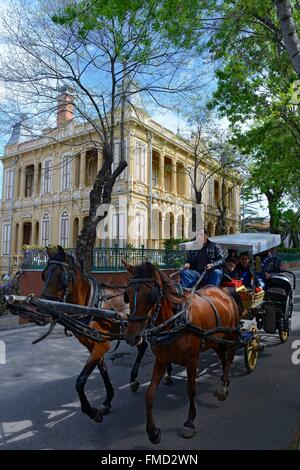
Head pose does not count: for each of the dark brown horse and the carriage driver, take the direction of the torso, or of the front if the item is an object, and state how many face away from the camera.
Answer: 0

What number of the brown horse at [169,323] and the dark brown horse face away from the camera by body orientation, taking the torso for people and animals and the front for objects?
0

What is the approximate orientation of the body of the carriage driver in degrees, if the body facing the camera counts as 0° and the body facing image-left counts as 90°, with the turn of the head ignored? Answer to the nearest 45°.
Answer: approximately 45°

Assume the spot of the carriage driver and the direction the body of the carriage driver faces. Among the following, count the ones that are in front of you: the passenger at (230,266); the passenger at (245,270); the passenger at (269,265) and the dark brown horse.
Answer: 1

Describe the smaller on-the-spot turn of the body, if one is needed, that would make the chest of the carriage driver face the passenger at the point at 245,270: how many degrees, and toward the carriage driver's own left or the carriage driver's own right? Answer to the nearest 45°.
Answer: approximately 180°

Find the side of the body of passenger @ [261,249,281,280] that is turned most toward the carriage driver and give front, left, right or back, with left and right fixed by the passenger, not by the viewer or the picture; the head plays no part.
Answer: front

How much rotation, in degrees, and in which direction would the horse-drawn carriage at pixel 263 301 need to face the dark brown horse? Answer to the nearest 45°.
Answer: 0° — it already faces it

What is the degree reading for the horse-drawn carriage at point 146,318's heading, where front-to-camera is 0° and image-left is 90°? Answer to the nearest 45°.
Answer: approximately 45°

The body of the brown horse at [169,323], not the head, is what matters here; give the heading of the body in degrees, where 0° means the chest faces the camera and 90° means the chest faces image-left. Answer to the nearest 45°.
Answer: approximately 45°
